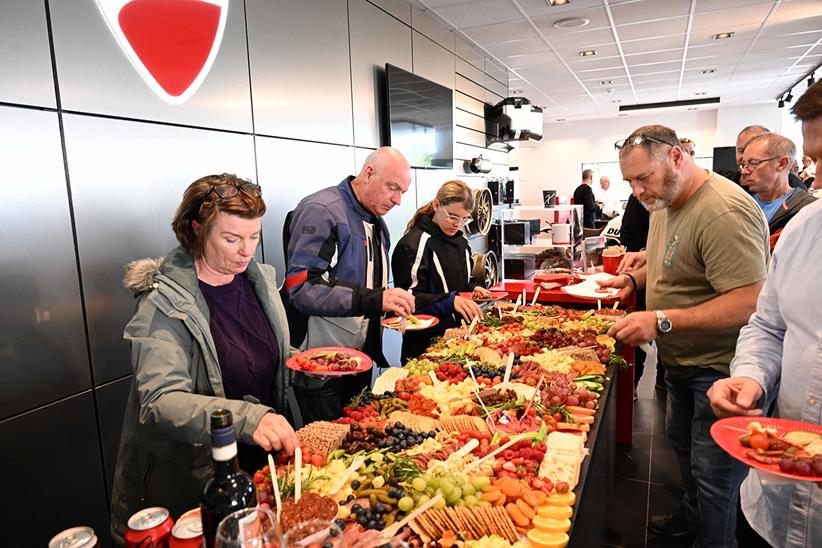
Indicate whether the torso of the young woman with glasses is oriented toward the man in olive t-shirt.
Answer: yes

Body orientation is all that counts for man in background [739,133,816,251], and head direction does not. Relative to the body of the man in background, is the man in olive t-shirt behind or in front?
in front

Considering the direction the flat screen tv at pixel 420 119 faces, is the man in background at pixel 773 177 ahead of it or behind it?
ahead

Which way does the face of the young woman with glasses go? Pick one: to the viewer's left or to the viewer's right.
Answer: to the viewer's right

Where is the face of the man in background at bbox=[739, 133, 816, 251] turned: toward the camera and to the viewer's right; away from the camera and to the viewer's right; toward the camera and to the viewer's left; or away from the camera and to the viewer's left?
toward the camera and to the viewer's left

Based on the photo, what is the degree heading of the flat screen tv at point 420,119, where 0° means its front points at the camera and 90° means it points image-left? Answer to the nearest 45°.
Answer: approximately 315°
